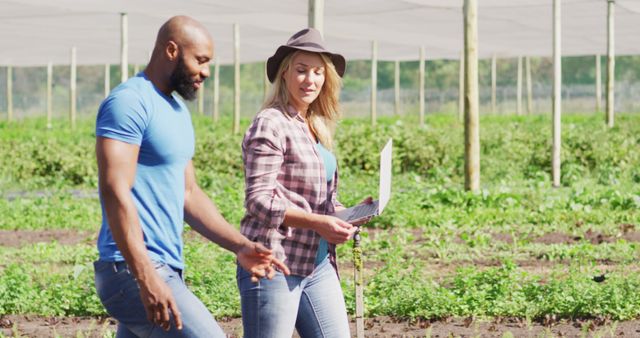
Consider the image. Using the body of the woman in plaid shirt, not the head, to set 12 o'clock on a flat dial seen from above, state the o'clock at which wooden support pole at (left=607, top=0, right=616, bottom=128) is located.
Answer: The wooden support pole is roughly at 8 o'clock from the woman in plaid shirt.

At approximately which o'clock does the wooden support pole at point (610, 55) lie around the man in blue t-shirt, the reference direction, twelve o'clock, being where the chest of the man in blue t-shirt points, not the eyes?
The wooden support pole is roughly at 10 o'clock from the man in blue t-shirt.

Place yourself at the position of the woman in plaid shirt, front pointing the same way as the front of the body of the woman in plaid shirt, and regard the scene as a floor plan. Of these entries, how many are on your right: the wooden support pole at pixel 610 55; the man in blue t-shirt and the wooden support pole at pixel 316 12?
1

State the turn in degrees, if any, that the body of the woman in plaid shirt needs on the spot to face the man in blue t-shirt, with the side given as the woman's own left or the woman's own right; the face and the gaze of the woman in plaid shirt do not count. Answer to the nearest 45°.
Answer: approximately 90° to the woman's own right

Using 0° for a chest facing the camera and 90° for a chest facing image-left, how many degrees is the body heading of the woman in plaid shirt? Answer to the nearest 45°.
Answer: approximately 315°

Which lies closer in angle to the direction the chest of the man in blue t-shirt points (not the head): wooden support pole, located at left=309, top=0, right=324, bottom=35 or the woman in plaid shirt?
the woman in plaid shirt

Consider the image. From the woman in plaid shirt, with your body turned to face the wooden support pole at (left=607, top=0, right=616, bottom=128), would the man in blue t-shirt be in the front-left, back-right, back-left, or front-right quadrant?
back-left

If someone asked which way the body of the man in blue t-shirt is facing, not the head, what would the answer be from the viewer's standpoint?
to the viewer's right

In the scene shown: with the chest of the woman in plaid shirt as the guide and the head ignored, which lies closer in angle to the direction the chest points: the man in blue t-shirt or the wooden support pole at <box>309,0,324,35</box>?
the man in blue t-shirt

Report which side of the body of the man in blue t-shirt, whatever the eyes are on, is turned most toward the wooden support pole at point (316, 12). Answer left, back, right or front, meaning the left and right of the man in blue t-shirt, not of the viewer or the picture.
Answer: left

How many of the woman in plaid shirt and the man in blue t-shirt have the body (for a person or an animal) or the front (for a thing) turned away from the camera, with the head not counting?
0
